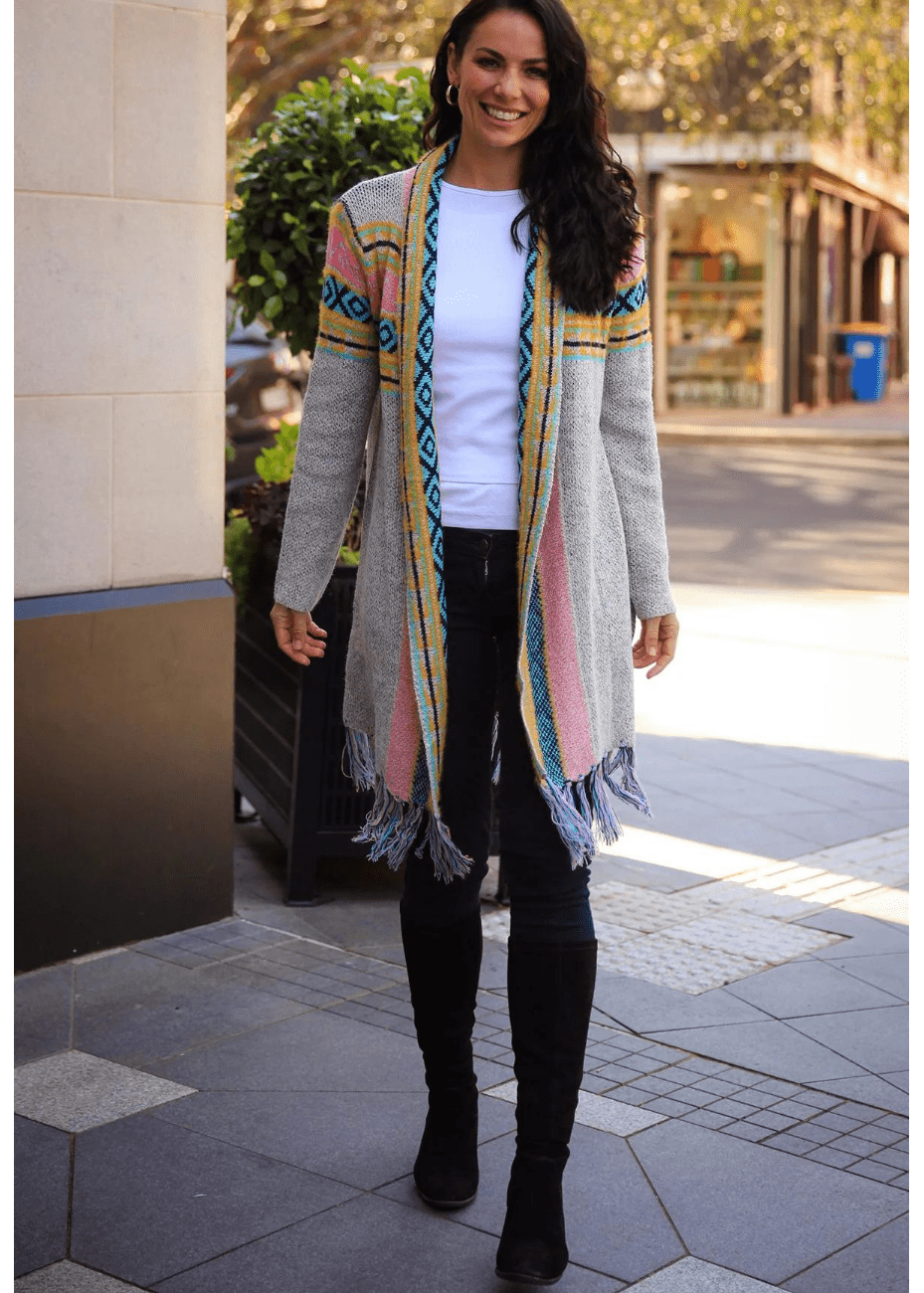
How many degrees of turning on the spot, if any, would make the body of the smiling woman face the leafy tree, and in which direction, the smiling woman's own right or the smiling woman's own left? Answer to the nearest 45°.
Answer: approximately 180°

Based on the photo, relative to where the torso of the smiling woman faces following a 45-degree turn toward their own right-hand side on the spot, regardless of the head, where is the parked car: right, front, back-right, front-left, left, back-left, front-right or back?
back-right

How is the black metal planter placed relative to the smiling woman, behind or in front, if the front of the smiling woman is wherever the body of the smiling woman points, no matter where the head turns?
behind

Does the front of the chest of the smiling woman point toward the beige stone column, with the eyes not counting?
no

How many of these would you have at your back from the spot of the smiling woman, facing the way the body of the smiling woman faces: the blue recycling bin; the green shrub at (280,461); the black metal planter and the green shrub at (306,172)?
4

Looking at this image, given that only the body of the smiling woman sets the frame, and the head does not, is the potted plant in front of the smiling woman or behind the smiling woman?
behind

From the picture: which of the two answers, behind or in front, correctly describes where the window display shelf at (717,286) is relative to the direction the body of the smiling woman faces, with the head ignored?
behind

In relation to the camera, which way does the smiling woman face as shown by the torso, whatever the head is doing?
toward the camera

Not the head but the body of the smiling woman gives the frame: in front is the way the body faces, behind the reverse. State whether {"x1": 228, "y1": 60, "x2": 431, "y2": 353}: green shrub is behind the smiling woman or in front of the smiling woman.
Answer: behind

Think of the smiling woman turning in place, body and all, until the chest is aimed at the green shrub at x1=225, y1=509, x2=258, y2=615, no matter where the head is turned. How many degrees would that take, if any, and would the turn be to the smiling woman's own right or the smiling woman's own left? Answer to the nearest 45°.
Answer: approximately 180°

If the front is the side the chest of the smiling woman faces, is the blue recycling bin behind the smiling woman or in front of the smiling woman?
behind
